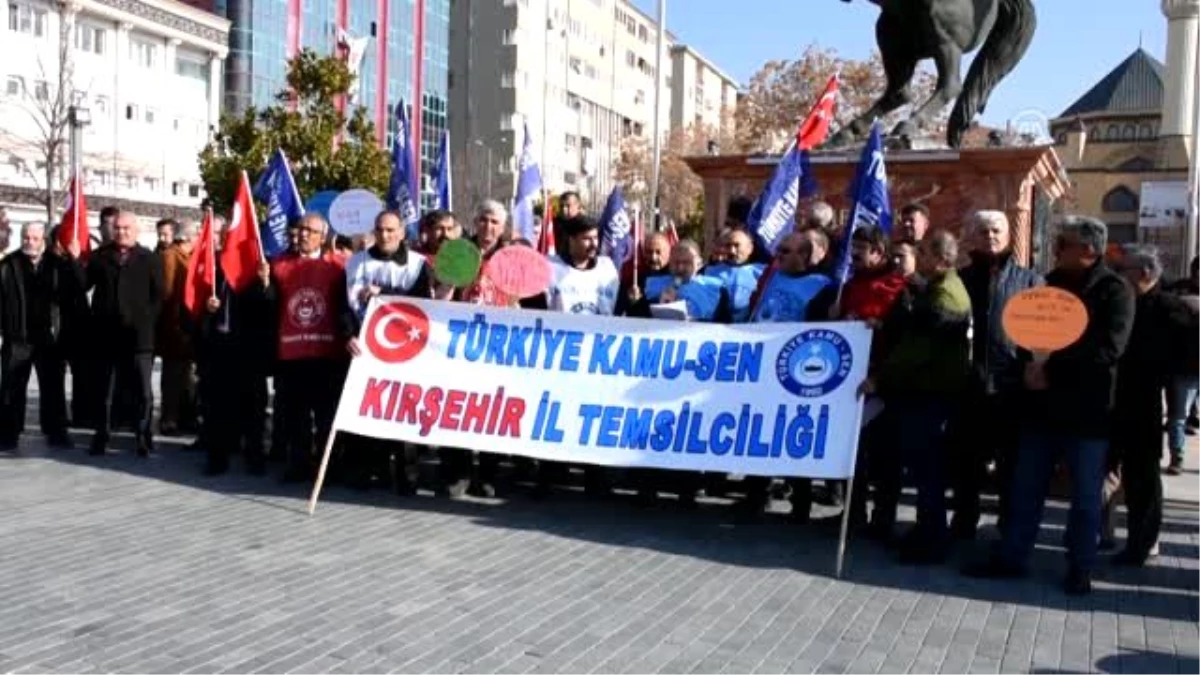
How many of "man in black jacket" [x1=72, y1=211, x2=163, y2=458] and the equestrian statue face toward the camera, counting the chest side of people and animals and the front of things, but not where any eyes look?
1

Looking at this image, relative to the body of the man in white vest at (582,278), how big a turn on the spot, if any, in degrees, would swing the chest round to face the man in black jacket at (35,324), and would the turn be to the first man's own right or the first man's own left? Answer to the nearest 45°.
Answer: approximately 90° to the first man's own right

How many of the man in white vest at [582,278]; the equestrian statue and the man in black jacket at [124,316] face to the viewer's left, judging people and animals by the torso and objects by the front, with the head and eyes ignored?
1

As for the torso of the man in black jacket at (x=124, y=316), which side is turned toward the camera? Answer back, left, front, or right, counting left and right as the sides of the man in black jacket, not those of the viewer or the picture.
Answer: front

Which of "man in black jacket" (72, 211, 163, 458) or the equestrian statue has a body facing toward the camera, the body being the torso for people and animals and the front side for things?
the man in black jacket

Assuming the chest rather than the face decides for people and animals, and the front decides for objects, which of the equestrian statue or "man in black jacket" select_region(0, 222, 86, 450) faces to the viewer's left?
the equestrian statue

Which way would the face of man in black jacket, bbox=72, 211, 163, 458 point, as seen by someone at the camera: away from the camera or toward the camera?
toward the camera

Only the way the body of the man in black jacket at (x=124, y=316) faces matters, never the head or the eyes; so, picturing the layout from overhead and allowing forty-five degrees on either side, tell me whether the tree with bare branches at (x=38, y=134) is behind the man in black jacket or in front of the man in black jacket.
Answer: behind

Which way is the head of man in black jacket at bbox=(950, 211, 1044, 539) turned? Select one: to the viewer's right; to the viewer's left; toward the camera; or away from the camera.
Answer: toward the camera

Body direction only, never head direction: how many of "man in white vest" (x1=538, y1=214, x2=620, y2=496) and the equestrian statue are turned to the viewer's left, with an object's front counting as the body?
1

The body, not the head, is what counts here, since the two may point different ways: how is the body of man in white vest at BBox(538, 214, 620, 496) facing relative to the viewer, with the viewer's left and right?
facing the viewer

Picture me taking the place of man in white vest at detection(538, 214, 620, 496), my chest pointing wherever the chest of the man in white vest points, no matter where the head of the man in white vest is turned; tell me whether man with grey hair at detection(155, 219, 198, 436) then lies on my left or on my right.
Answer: on my right

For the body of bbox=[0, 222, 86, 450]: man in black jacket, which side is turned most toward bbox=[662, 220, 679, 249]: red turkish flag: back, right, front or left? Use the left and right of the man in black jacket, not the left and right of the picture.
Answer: left

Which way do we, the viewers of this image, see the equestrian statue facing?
facing to the left of the viewer

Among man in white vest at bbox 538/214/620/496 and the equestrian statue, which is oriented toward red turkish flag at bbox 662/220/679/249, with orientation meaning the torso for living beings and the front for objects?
the equestrian statue

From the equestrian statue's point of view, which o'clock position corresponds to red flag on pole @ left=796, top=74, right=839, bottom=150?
The red flag on pole is roughly at 10 o'clock from the equestrian statue.
